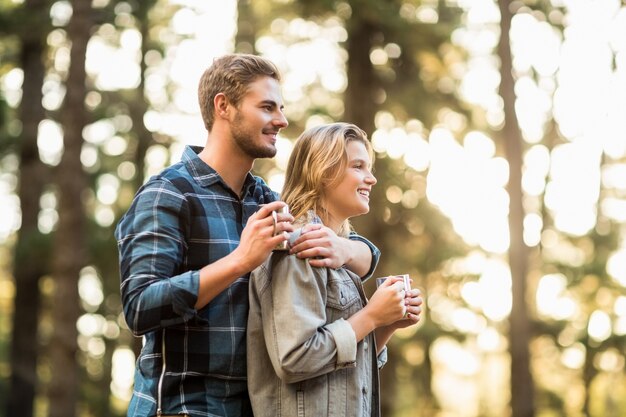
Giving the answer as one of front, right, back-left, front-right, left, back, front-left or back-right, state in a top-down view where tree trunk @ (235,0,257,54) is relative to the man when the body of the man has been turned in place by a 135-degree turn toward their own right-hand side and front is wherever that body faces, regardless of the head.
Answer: right

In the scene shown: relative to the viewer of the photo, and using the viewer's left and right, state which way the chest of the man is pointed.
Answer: facing the viewer and to the right of the viewer

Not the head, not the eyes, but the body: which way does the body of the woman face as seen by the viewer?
to the viewer's right

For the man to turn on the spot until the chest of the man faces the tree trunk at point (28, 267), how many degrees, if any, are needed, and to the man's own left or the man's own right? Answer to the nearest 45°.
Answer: approximately 135° to the man's own left

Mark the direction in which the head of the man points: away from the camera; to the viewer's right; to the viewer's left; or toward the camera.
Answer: to the viewer's right

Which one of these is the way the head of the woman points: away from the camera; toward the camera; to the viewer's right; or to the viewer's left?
to the viewer's right

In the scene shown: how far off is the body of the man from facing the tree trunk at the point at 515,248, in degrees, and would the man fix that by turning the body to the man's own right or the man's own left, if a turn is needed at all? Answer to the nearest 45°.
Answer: approximately 90° to the man's own left

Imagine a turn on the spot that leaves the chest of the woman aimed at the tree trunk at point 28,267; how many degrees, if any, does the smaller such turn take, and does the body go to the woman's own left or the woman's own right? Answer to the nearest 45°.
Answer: approximately 135° to the woman's own left
